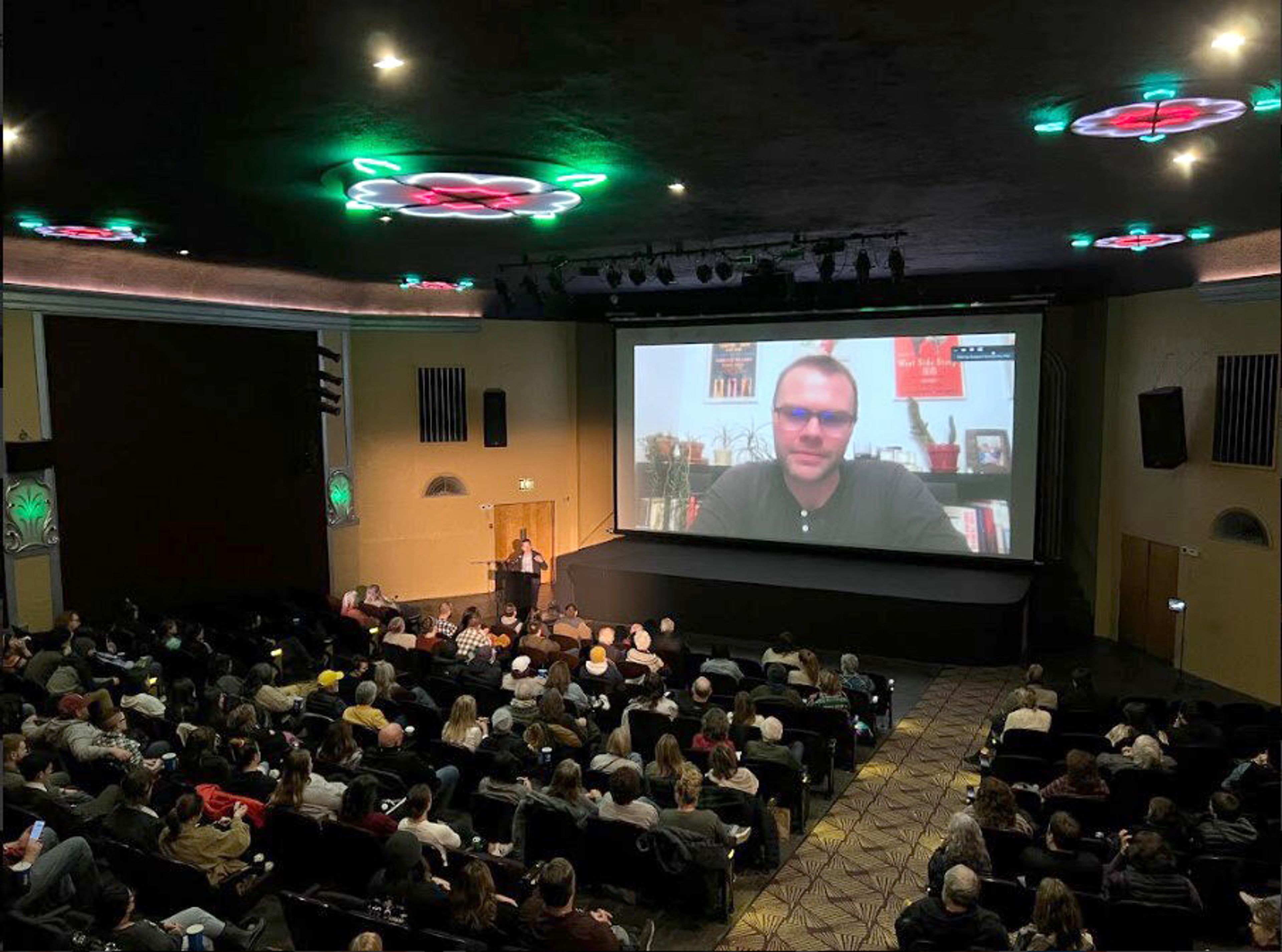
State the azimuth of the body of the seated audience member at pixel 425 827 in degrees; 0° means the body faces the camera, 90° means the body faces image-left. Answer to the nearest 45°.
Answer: approximately 225°

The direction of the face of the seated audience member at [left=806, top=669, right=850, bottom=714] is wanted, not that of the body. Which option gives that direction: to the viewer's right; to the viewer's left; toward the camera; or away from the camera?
away from the camera

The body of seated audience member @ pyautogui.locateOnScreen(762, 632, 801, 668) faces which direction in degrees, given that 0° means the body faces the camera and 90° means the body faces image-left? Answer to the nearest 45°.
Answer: approximately 180°

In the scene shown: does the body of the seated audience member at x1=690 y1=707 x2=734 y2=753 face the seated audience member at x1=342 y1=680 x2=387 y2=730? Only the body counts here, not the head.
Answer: no

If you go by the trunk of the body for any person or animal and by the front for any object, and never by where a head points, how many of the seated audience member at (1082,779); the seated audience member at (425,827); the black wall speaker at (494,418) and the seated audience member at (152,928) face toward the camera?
1

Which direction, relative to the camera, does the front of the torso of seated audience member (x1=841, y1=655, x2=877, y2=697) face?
away from the camera

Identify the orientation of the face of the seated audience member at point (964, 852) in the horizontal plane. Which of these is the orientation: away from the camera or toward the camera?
away from the camera

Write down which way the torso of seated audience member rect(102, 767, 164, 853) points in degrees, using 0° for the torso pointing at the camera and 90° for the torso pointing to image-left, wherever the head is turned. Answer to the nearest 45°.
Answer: approximately 225°

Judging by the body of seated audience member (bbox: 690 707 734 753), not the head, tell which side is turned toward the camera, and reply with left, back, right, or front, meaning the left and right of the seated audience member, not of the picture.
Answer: back

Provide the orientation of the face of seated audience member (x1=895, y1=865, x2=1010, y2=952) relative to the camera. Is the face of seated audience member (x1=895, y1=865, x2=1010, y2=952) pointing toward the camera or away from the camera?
away from the camera

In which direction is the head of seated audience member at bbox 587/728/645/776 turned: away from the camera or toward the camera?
away from the camera

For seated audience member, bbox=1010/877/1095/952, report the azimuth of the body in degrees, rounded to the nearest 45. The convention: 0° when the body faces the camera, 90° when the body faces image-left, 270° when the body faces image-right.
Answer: approximately 180°

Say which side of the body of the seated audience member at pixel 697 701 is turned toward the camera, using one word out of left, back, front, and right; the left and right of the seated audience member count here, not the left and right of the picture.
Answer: back

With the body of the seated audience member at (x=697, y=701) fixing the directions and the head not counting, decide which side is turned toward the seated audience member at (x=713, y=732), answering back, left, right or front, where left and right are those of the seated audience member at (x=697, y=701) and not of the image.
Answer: back

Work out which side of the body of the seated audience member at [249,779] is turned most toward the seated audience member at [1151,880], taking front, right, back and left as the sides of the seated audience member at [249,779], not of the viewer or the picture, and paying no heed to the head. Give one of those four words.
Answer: right

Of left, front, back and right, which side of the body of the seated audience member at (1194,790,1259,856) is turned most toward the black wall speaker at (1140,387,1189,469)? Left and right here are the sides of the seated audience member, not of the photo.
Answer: front
